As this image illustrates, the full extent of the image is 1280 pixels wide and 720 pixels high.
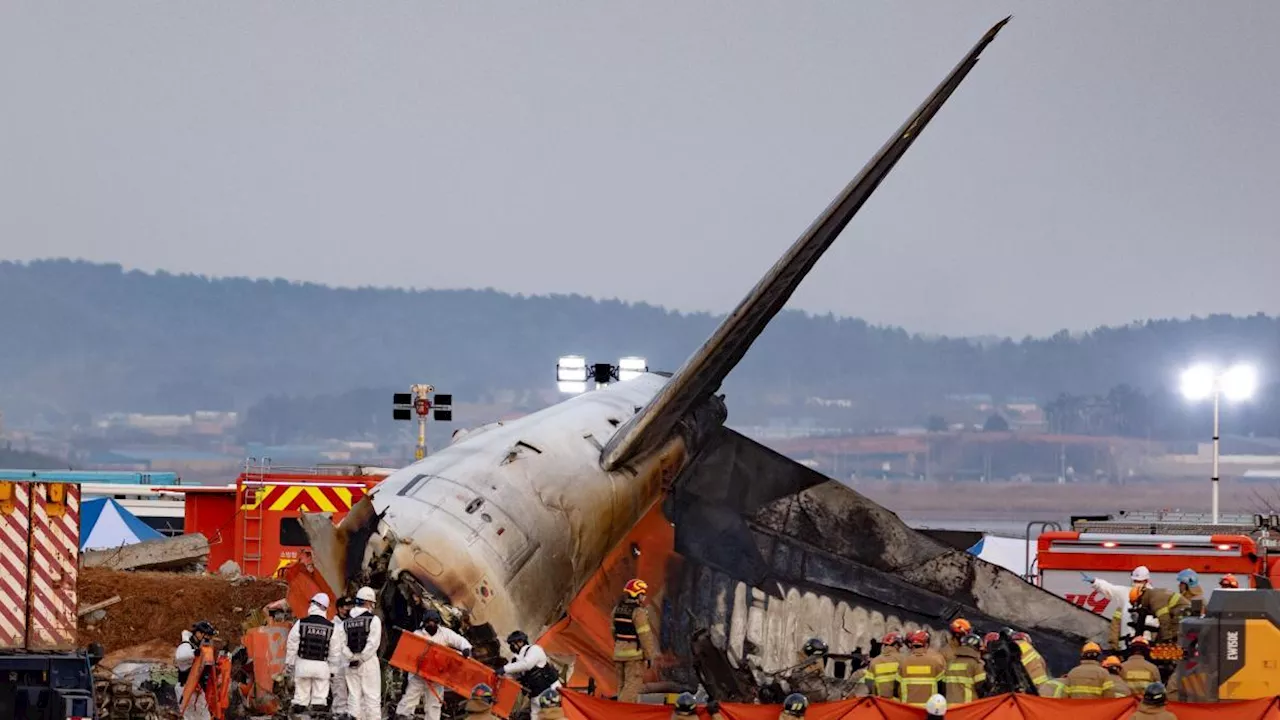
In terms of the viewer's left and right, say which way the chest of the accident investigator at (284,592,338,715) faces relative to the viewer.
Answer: facing away from the viewer

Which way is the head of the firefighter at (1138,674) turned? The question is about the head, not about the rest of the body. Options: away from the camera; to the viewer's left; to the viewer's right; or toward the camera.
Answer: away from the camera

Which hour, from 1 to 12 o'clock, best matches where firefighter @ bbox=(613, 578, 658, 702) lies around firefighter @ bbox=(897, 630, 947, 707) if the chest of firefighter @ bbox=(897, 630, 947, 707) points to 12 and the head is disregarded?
firefighter @ bbox=(613, 578, 658, 702) is roughly at 10 o'clock from firefighter @ bbox=(897, 630, 947, 707).

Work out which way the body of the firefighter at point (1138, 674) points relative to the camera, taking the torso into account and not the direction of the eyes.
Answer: away from the camera

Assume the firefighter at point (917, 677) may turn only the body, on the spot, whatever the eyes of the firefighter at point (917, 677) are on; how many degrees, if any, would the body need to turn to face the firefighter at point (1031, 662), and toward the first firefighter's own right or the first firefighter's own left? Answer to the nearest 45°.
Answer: approximately 45° to the first firefighter's own right

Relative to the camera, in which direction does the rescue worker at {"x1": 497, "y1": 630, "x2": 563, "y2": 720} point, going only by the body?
to the viewer's left

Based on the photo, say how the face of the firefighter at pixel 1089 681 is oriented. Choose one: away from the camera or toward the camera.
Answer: away from the camera

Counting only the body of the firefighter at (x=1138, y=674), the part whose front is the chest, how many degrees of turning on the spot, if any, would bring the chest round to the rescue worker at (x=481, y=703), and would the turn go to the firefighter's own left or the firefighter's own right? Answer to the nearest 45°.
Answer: approximately 135° to the firefighter's own left

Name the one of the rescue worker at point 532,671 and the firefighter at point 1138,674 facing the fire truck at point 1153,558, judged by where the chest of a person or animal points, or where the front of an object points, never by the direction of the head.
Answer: the firefighter at point 1138,674

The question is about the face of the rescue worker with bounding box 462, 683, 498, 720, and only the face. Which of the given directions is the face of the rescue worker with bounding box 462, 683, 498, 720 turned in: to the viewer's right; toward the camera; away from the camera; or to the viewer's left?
away from the camera

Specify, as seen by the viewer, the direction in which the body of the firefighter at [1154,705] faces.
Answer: away from the camera

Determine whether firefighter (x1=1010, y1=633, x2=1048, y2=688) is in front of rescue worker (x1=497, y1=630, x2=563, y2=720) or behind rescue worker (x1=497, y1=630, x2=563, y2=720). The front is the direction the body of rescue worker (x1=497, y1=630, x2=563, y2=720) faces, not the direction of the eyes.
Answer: behind

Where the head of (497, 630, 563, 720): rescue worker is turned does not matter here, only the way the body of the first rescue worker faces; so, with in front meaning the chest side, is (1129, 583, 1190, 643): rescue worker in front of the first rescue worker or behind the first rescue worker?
behind

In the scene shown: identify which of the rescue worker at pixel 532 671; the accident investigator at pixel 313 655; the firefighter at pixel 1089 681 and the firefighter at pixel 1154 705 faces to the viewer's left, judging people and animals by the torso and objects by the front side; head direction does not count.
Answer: the rescue worker at pixel 532 671

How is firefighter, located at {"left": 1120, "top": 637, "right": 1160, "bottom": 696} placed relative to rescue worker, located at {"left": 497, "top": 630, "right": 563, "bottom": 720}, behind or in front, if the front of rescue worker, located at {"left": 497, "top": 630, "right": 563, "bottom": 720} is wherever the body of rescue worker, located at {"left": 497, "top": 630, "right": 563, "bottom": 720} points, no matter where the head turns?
behind
